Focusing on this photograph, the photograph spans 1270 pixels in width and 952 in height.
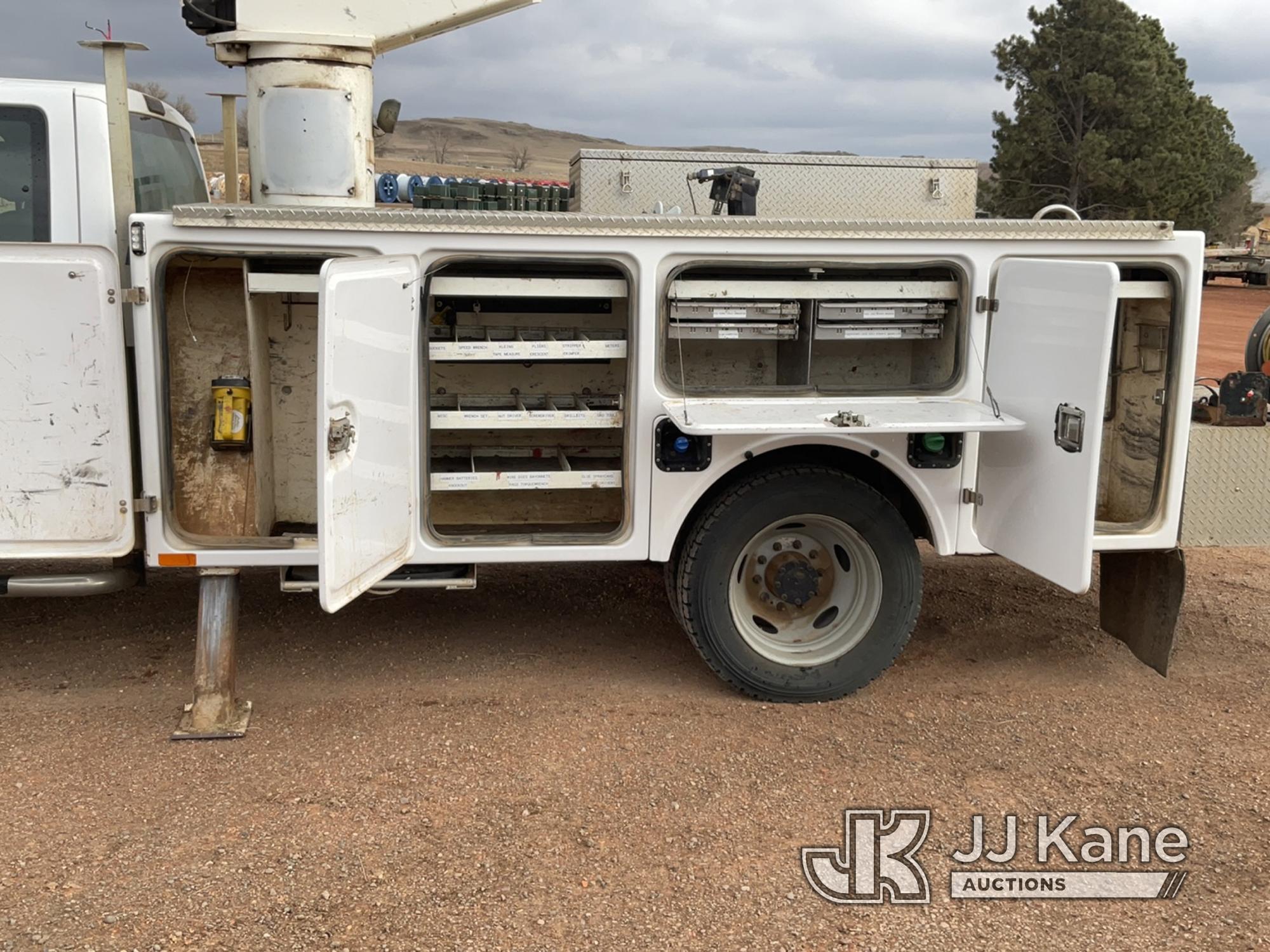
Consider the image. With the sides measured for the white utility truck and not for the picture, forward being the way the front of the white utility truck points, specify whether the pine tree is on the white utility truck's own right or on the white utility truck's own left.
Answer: on the white utility truck's own right

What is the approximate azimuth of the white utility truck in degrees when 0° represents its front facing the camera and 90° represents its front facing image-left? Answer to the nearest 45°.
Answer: approximately 90°

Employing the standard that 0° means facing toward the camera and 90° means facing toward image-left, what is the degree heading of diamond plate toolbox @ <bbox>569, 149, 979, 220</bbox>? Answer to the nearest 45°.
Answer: approximately 0°

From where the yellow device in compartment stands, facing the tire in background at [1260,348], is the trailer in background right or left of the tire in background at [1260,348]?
left

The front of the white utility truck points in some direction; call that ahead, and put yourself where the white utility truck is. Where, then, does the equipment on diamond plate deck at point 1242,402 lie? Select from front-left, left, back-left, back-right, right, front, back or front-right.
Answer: back

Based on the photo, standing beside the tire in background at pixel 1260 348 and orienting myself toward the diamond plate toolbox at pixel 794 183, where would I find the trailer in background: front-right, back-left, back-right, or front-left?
back-right

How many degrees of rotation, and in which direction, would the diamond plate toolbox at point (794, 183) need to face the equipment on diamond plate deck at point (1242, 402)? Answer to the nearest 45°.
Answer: approximately 90° to its left

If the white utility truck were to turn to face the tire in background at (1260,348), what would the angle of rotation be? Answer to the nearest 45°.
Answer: approximately 135° to its right

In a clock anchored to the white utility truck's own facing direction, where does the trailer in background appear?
The trailer in background is roughly at 4 o'clock from the white utility truck.

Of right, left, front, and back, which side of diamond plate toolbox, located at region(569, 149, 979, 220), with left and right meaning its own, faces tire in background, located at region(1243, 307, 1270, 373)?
left

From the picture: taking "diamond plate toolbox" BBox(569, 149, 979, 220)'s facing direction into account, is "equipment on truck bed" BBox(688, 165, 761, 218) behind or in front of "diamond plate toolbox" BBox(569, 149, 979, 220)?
in front
